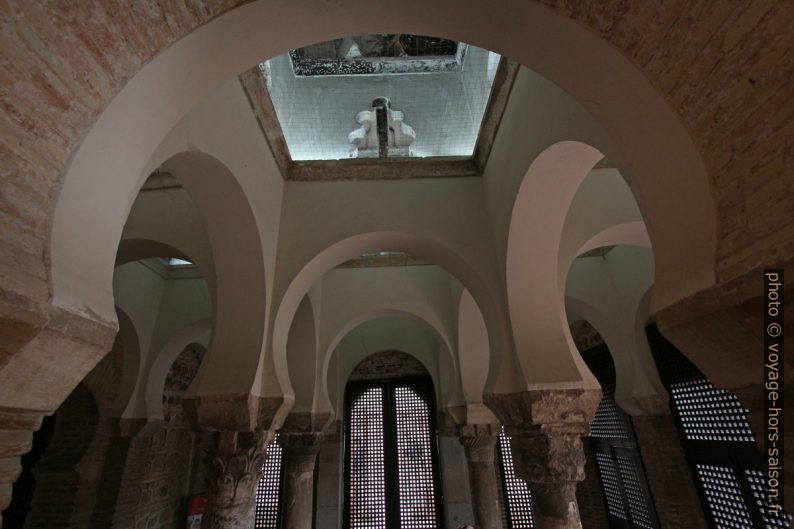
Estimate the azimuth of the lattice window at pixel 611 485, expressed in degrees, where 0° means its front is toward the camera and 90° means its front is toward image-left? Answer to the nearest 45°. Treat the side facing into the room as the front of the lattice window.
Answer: approximately 45°

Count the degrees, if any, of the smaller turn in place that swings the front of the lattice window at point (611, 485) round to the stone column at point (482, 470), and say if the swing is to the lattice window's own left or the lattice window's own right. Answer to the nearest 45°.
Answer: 0° — it already faces it

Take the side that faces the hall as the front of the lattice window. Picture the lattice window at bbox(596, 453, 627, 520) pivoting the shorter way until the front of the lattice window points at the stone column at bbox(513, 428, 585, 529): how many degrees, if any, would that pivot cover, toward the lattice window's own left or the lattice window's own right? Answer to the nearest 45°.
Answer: approximately 45° to the lattice window's own left

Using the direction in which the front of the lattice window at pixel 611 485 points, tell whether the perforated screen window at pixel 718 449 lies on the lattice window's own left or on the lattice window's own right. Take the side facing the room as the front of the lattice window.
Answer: on the lattice window's own left

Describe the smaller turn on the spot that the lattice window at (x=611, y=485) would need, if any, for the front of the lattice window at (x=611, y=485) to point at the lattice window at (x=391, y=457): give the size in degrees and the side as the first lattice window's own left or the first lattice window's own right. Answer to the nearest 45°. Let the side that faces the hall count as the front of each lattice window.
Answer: approximately 45° to the first lattice window's own right

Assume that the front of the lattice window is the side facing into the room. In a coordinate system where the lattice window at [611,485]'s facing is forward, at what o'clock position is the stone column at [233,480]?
The stone column is roughly at 11 o'clock from the lattice window.

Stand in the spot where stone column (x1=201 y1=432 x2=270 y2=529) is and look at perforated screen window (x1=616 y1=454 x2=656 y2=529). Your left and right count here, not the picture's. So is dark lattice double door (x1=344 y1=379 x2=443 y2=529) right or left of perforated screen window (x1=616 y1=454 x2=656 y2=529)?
left

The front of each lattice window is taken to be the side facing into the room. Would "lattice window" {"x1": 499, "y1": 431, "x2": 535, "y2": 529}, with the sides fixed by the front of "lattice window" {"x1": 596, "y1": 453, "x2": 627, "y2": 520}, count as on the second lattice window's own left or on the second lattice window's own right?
on the second lattice window's own right

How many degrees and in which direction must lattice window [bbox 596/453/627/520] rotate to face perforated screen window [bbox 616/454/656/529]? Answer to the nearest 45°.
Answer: approximately 90° to its left
